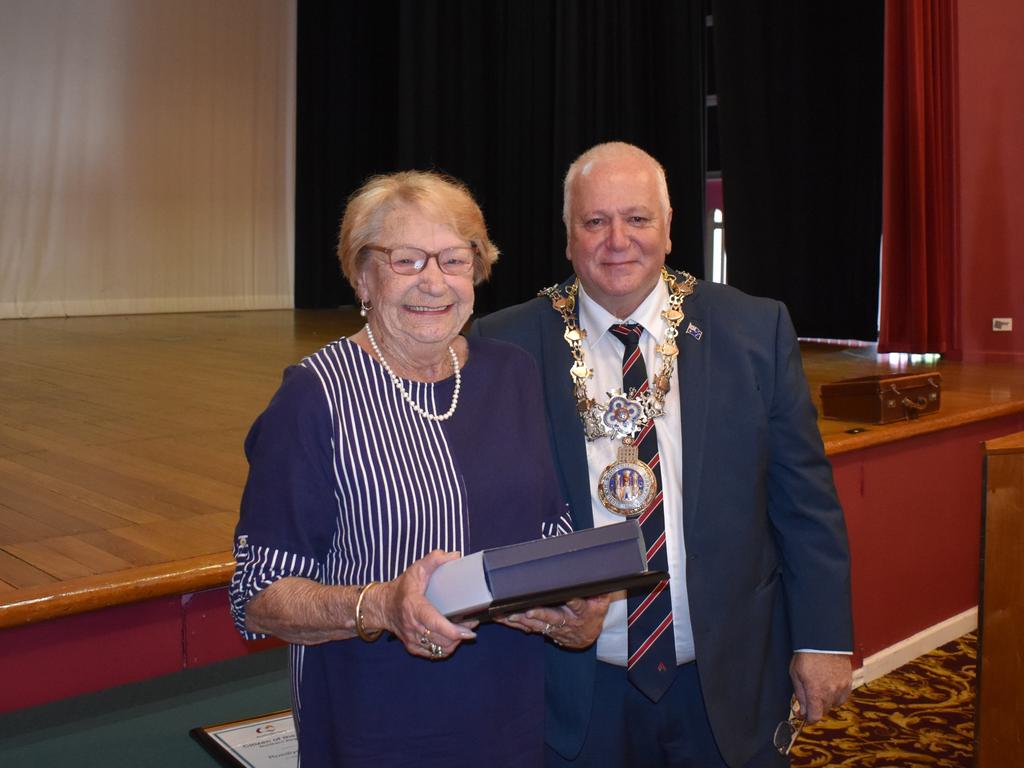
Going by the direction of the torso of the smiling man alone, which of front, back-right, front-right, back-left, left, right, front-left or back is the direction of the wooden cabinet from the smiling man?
back-left

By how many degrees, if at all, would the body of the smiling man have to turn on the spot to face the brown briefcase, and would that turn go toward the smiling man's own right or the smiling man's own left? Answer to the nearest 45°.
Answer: approximately 180°

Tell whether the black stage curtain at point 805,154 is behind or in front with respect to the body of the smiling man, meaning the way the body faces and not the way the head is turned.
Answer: behind

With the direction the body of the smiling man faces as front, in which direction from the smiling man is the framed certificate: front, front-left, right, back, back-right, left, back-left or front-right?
right

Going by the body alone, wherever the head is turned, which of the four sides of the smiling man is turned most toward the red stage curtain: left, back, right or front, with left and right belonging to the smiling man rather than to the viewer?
back

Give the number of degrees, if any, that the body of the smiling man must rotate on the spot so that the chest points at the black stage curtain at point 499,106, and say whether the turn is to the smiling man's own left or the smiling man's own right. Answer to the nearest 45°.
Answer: approximately 180°

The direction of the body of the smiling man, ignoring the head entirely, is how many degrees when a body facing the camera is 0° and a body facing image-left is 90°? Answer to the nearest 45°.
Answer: approximately 0°

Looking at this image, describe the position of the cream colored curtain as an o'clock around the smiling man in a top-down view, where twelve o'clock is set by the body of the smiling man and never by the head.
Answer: The cream colored curtain is roughly at 5 o'clock from the smiling man.
